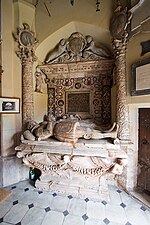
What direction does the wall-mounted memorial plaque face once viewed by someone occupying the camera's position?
facing the viewer and to the left of the viewer

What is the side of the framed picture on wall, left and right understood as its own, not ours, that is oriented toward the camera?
front
